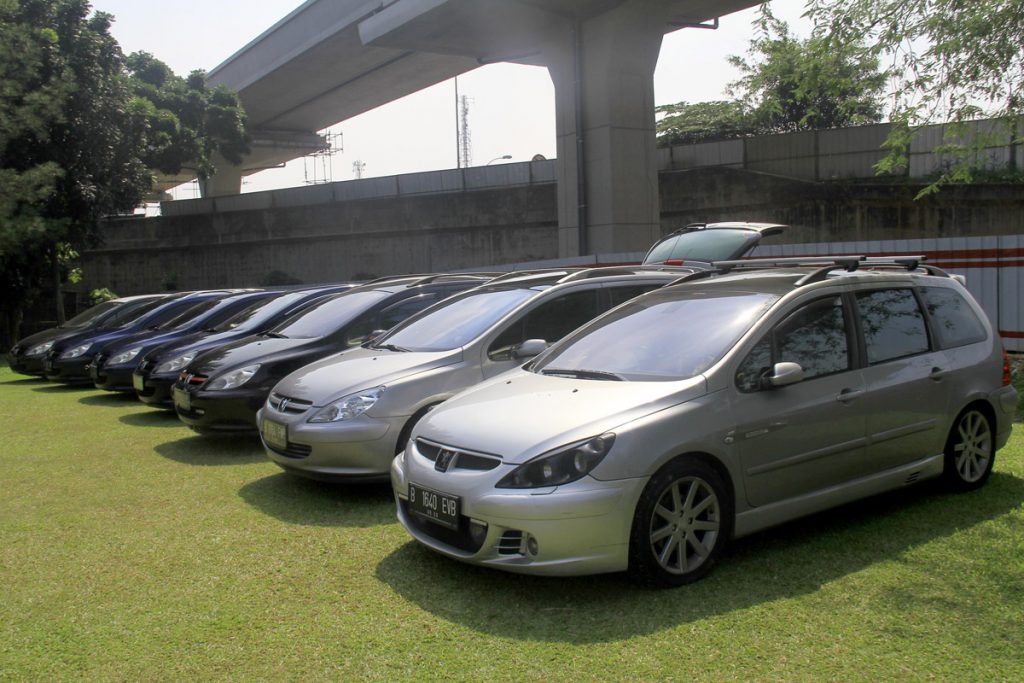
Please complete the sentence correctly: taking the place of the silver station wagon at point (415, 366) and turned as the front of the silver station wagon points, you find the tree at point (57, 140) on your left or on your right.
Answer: on your right

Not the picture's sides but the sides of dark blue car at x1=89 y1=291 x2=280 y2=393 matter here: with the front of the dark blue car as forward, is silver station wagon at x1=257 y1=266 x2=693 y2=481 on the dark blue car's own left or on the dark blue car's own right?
on the dark blue car's own left

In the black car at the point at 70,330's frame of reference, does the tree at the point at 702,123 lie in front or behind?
behind

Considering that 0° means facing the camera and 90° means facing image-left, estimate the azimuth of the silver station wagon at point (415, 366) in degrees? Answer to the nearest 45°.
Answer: approximately 45°

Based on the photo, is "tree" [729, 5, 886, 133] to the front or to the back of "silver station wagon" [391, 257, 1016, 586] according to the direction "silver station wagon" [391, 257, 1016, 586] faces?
to the back

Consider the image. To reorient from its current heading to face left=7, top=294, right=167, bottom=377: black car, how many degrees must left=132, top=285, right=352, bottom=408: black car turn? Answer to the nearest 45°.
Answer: approximately 135° to its right

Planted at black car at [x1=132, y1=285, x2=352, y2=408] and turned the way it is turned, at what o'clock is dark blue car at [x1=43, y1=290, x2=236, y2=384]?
dark blue car at [x1=43, y1=290, x2=236, y2=384] is roughly at 4 o'clock from black car at [x1=132, y1=285, x2=352, y2=408].

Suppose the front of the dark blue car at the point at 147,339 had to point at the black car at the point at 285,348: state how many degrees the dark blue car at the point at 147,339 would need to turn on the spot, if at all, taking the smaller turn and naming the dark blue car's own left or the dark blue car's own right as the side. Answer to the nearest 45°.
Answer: approximately 45° to the dark blue car's own left
